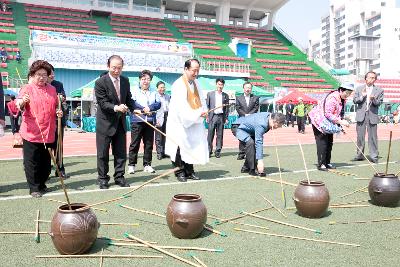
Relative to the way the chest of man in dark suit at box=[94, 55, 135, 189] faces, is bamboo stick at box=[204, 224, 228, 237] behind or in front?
in front

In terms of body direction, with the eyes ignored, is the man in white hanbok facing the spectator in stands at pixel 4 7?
no

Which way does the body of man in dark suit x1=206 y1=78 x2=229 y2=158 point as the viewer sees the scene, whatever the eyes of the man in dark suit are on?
toward the camera

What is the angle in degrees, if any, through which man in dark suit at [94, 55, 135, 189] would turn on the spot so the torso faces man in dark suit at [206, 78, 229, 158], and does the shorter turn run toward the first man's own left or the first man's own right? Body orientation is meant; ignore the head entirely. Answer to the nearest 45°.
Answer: approximately 90° to the first man's own left

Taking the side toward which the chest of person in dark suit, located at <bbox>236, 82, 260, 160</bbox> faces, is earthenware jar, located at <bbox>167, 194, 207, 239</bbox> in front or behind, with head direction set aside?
in front

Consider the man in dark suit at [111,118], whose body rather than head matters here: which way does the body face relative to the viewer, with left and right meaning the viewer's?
facing the viewer and to the right of the viewer

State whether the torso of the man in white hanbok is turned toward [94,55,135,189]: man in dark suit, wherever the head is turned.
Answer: no

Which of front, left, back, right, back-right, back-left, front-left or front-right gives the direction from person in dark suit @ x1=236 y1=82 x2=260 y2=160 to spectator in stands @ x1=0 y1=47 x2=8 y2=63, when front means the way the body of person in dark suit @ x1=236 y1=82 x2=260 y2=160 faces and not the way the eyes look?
back-right

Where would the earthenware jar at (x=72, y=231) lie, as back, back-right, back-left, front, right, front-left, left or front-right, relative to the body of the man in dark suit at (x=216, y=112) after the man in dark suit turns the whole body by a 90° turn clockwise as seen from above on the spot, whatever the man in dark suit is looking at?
left

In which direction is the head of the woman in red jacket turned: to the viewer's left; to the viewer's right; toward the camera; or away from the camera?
toward the camera

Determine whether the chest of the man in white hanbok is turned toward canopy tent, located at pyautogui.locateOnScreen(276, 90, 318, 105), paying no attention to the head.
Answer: no

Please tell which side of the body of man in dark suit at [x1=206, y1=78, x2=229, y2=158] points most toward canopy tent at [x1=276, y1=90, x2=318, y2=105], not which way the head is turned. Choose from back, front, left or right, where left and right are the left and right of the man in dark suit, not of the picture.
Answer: back
